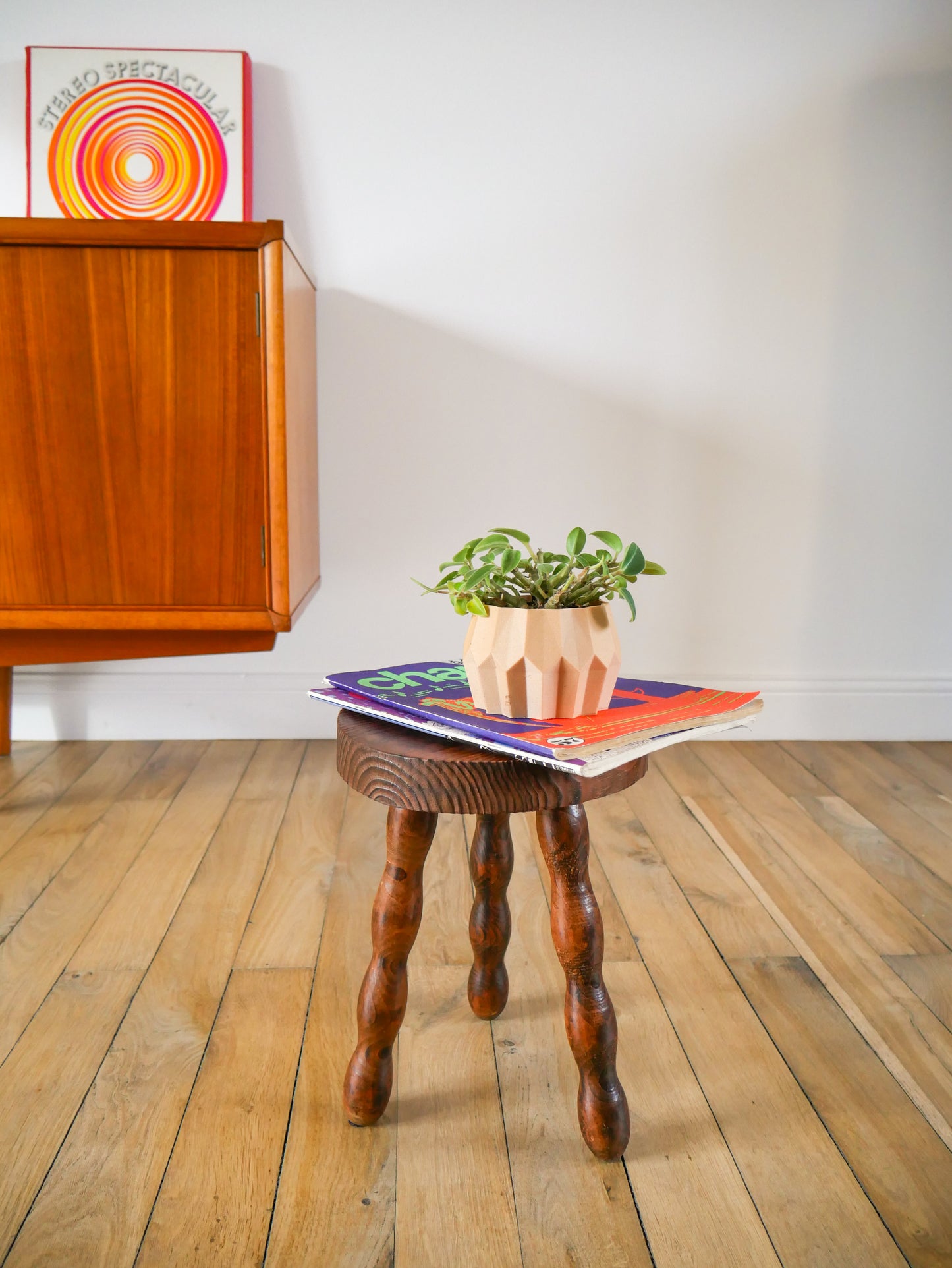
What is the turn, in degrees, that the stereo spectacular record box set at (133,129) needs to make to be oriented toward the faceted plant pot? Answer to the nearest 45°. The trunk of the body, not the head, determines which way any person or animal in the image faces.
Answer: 0° — it already faces it

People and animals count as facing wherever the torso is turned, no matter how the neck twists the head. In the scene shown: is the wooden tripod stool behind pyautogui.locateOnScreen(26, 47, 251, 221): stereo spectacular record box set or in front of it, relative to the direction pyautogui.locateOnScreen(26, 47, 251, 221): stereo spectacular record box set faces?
in front

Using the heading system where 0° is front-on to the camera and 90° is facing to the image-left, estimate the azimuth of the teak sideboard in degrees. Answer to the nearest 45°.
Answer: approximately 0°

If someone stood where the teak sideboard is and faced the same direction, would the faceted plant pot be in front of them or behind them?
in front
